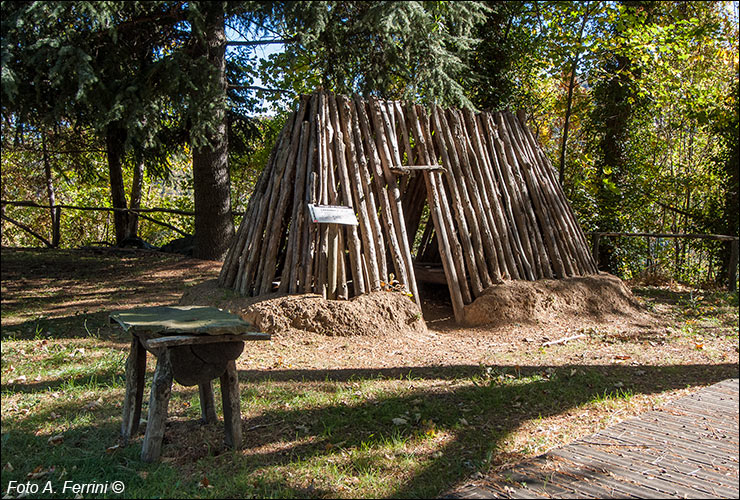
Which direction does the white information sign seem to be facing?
toward the camera

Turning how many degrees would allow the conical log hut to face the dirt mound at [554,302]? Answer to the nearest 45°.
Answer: approximately 90° to its left

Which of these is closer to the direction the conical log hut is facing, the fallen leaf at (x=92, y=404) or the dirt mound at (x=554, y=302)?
the fallen leaf

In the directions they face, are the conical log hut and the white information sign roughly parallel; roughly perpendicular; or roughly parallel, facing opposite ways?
roughly parallel

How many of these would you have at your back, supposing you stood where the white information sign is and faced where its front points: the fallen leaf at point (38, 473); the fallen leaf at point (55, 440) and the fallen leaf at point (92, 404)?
0

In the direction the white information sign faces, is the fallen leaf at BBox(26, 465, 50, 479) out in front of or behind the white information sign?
in front

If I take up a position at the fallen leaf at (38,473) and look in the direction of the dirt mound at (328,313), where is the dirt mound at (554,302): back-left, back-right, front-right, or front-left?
front-right

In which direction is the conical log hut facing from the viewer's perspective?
toward the camera

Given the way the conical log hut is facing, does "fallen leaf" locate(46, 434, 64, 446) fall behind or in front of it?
in front

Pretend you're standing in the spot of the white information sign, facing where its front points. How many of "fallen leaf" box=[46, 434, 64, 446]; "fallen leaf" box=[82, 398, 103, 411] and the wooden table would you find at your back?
0

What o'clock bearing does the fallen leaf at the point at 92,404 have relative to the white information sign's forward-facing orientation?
The fallen leaf is roughly at 1 o'clock from the white information sign.

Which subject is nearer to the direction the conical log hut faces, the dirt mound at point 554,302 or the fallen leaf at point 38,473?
the fallen leaf

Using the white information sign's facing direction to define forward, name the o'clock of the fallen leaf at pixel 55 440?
The fallen leaf is roughly at 1 o'clock from the white information sign.

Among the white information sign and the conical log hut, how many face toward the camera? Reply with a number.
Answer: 2
